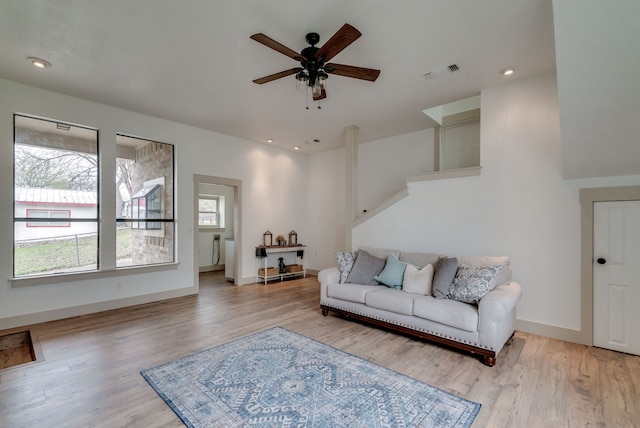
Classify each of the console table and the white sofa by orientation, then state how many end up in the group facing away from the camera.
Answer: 0

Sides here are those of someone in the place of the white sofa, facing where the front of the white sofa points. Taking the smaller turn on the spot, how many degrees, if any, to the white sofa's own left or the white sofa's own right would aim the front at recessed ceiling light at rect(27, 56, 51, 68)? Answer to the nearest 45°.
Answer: approximately 45° to the white sofa's own right

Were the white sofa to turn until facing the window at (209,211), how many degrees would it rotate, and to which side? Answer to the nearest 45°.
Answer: approximately 90° to its right

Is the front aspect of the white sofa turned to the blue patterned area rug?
yes

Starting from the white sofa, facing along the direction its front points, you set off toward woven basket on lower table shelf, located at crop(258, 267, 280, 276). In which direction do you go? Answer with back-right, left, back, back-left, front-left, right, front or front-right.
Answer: right

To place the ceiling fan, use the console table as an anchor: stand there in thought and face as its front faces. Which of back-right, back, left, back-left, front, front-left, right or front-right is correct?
front-right

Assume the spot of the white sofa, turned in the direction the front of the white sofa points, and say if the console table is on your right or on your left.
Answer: on your right

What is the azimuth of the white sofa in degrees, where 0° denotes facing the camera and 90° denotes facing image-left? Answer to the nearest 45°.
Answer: approximately 45°

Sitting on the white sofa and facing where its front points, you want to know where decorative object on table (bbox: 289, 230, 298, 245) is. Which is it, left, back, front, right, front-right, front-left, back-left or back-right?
right

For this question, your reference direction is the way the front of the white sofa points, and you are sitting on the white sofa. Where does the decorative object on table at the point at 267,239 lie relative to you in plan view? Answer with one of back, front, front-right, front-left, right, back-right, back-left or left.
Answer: right

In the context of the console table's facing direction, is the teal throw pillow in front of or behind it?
in front

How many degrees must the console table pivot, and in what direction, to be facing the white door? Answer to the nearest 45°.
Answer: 0° — it already faces it

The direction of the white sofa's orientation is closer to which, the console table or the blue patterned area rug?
the blue patterned area rug

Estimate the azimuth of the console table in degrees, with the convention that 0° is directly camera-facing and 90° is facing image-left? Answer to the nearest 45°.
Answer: approximately 315°
